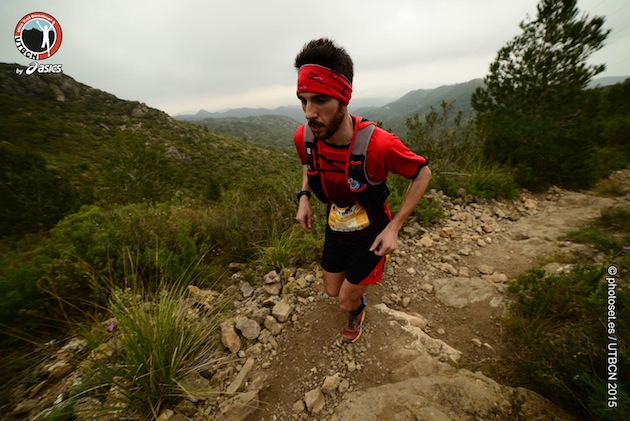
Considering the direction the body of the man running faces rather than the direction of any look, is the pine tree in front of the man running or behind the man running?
behind

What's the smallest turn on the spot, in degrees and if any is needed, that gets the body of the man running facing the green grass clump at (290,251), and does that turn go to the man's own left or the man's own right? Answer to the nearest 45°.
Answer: approximately 90° to the man's own right

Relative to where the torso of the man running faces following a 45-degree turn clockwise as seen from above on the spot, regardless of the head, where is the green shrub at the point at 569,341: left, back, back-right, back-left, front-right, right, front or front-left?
back

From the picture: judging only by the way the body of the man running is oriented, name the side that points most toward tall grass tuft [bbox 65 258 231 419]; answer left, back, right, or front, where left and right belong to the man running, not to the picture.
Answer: front

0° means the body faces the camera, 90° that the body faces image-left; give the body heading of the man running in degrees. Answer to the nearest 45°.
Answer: approximately 45°

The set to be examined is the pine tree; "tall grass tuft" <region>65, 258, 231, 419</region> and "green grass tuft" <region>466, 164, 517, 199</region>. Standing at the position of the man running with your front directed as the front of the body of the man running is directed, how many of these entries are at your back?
2

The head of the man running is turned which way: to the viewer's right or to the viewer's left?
to the viewer's left

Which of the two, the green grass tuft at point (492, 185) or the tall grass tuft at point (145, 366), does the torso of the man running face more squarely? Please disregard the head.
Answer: the tall grass tuft

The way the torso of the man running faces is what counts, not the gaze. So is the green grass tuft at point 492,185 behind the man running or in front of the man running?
behind
